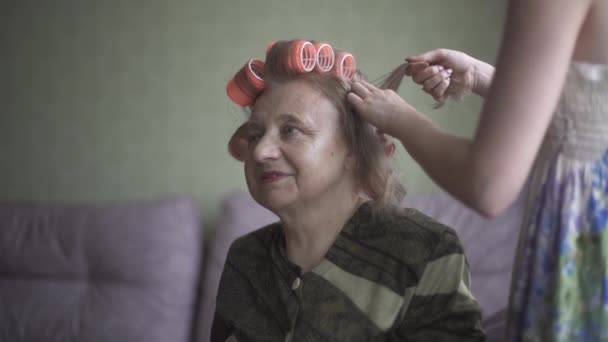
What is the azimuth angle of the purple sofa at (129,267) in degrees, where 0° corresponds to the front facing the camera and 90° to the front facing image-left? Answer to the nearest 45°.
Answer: approximately 0°

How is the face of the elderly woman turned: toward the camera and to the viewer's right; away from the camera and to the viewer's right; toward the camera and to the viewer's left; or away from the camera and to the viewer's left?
toward the camera and to the viewer's left

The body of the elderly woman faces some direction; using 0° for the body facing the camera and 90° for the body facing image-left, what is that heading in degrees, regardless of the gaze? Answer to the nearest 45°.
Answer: approximately 45°
